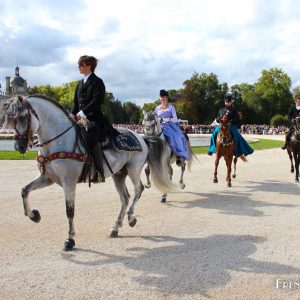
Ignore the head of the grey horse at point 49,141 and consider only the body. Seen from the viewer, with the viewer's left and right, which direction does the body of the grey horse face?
facing the viewer and to the left of the viewer

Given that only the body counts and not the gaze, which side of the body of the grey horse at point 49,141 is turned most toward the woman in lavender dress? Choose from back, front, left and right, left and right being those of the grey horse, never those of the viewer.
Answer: back

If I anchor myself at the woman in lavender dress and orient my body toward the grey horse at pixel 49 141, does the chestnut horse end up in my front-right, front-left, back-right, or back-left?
back-left

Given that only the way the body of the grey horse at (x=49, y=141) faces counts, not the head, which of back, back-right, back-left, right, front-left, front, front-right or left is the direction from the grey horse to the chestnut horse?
back

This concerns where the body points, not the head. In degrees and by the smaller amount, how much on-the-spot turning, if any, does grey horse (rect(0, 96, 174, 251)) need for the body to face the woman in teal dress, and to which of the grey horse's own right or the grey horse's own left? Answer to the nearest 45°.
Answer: approximately 180°
